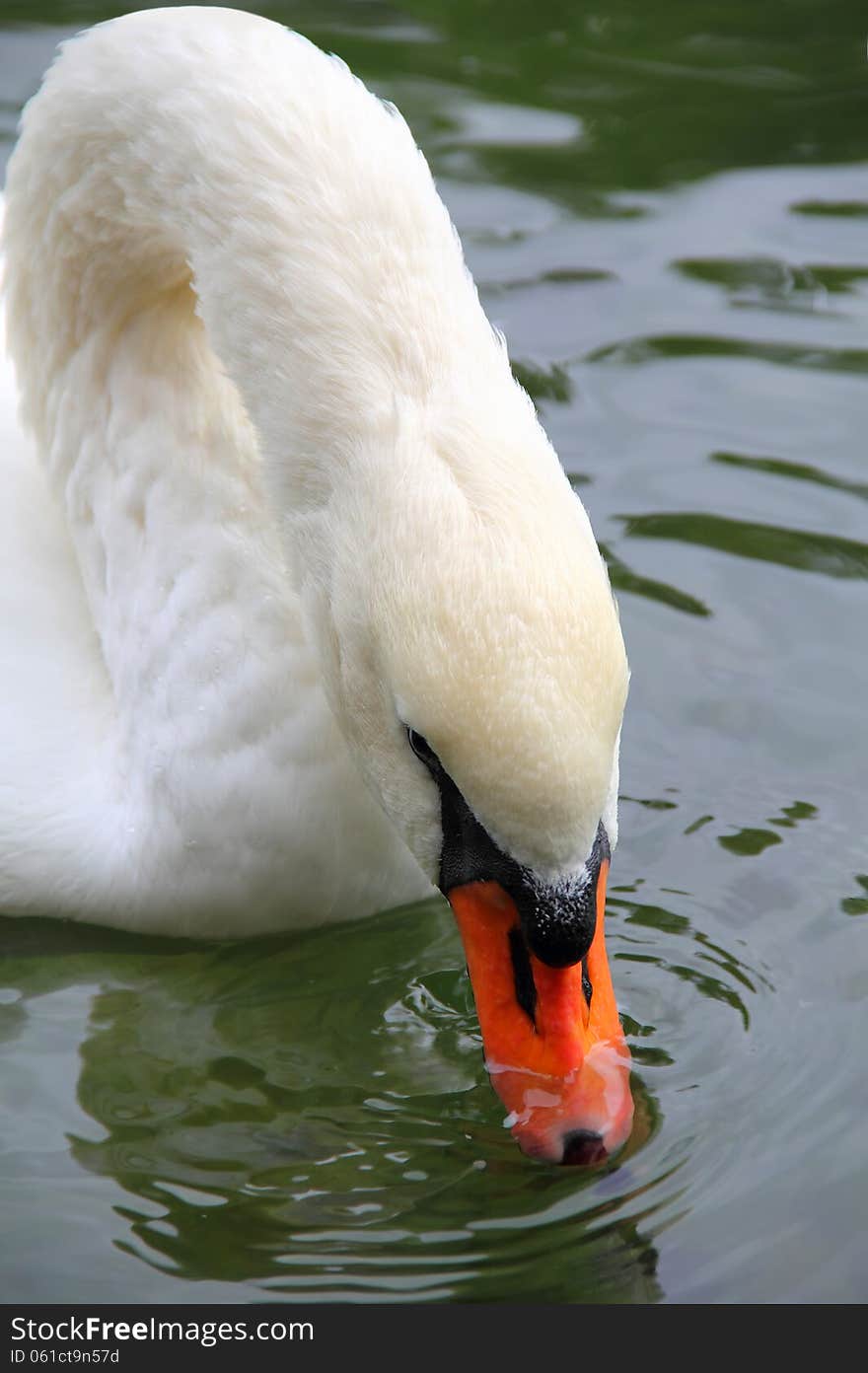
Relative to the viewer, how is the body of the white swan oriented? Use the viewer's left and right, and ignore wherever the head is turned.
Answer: facing the viewer and to the right of the viewer
